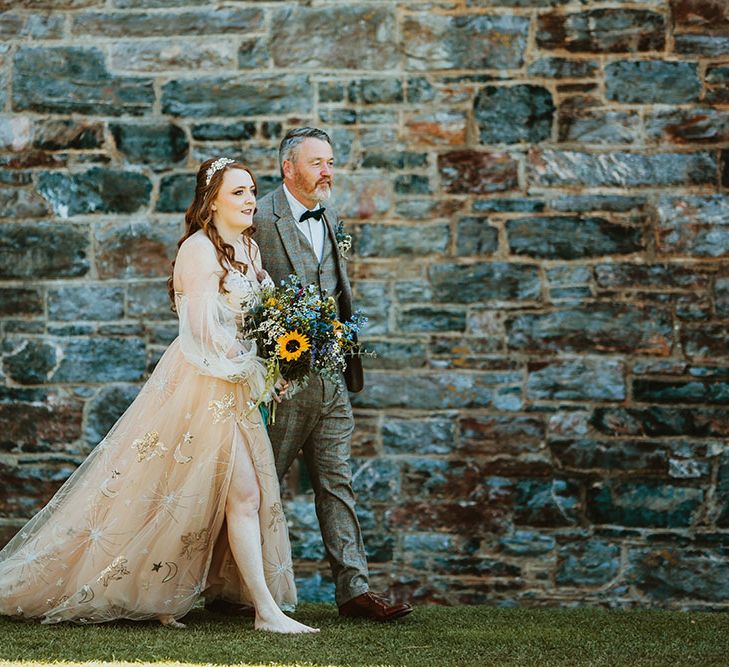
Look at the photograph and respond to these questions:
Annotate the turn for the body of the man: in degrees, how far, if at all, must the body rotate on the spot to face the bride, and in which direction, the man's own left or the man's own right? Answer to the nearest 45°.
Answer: approximately 90° to the man's own right

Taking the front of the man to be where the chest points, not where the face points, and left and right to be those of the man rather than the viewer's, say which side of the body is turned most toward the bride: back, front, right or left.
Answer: right
